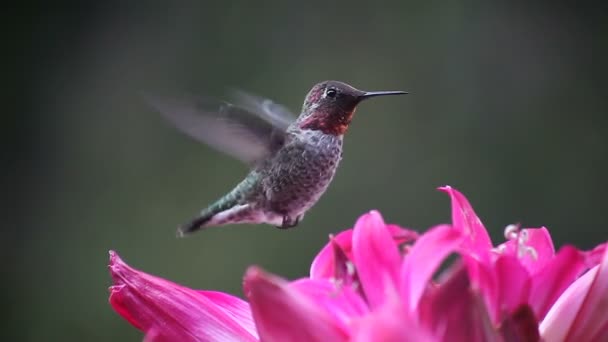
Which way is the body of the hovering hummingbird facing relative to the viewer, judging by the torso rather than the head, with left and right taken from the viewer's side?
facing to the right of the viewer

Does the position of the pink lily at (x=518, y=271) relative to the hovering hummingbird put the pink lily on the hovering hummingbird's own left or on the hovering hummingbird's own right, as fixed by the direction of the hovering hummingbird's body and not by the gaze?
on the hovering hummingbird's own right
